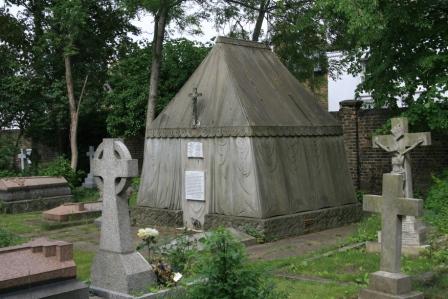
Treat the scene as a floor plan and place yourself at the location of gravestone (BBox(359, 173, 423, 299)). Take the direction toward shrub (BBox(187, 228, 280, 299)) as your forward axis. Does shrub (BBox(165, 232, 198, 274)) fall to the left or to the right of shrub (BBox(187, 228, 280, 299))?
right

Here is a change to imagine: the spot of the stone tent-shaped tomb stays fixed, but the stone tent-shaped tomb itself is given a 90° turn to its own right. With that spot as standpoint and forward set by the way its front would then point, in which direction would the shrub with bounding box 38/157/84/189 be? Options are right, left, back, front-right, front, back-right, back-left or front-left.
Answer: front

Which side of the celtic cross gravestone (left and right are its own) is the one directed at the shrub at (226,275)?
left

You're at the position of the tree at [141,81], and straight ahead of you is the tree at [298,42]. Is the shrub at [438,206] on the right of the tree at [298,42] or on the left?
right

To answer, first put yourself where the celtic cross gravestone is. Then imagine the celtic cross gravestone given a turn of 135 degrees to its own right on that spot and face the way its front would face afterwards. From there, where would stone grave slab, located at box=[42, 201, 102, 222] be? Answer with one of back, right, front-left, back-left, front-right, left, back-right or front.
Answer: front

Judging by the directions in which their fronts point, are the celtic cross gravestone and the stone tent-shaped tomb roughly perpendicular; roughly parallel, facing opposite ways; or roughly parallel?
roughly parallel

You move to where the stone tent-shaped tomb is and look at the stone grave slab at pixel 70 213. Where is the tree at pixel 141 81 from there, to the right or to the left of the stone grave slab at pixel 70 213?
right

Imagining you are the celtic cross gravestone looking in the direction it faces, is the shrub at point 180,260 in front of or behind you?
behind

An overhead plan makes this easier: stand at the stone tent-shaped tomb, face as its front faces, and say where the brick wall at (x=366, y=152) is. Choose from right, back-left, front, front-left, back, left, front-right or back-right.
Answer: back

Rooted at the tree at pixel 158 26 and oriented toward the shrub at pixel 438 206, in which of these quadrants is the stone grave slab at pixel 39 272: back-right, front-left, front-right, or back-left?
front-right

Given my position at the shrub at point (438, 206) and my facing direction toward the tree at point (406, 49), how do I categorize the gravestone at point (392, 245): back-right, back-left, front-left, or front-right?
back-left

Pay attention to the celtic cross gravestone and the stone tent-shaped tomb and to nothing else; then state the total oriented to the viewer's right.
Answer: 0

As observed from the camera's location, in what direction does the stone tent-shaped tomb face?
facing the viewer and to the left of the viewer

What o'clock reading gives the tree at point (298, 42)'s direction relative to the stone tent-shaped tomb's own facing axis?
The tree is roughly at 5 o'clock from the stone tent-shaped tomb.

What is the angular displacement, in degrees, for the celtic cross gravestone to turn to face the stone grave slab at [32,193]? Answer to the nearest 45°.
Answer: approximately 135° to its right
